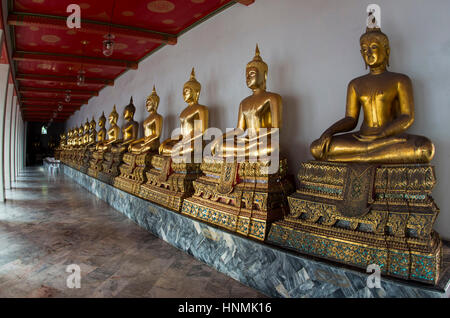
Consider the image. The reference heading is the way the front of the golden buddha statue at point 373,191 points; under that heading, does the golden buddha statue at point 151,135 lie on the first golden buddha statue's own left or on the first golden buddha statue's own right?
on the first golden buddha statue's own right

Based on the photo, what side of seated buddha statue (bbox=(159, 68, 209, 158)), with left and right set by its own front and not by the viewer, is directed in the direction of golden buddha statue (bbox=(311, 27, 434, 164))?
left

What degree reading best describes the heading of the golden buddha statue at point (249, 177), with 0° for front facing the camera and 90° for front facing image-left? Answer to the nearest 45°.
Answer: approximately 45°

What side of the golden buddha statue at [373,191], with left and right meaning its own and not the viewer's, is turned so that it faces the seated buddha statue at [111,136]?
right

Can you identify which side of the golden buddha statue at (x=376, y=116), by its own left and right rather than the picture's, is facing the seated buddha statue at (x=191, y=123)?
right

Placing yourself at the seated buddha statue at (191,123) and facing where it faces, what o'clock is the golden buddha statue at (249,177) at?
The golden buddha statue is roughly at 10 o'clock from the seated buddha statue.

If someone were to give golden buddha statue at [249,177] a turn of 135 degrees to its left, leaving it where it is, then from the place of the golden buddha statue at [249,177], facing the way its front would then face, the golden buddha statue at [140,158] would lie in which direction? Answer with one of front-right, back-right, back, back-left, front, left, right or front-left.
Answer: back-left

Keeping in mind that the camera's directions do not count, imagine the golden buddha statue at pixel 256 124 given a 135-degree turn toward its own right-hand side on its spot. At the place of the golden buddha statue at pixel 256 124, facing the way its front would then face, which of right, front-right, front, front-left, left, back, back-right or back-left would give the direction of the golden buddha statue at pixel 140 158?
front-left

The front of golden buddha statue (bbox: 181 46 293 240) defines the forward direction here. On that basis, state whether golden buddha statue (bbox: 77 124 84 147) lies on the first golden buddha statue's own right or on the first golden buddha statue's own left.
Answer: on the first golden buddha statue's own right
